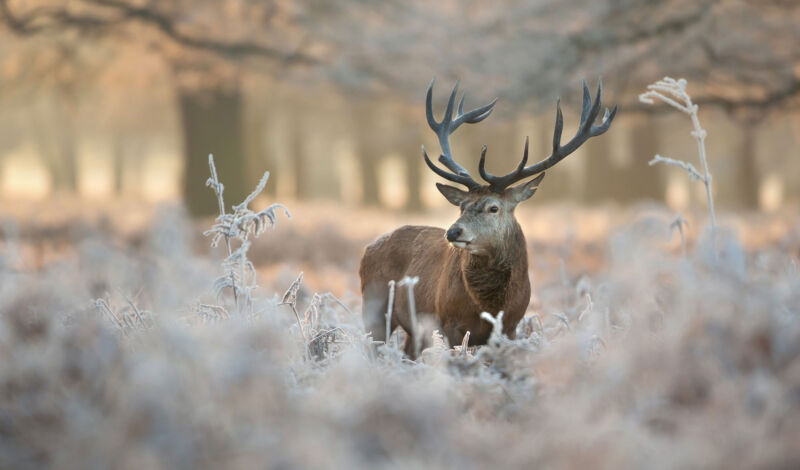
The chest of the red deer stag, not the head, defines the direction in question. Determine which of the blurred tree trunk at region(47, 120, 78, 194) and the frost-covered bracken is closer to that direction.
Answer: the frost-covered bracken

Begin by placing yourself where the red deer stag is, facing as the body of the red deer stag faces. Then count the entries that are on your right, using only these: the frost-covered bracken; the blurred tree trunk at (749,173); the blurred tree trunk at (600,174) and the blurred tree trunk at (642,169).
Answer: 1

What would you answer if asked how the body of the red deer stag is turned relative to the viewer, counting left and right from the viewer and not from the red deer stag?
facing the viewer and to the right of the viewer

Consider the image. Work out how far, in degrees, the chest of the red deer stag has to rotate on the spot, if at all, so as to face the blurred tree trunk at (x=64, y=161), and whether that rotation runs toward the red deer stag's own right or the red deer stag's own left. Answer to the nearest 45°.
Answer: approximately 180°

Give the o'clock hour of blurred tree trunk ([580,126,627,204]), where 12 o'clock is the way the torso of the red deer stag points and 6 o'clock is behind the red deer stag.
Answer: The blurred tree trunk is roughly at 8 o'clock from the red deer stag.

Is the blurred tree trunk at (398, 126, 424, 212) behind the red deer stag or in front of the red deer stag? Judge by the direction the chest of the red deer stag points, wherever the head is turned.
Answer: behind

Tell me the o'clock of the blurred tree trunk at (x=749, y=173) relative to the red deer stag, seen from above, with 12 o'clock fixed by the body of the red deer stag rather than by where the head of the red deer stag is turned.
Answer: The blurred tree trunk is roughly at 8 o'clock from the red deer stag.

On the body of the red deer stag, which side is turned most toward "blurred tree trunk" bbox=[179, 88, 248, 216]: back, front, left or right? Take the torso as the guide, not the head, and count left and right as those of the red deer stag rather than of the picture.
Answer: back

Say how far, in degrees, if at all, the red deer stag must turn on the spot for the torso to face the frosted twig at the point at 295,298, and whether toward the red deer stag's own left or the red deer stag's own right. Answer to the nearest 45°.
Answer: approximately 90° to the red deer stag's own right

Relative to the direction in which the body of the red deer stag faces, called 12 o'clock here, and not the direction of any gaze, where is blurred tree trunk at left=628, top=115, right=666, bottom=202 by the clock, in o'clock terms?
The blurred tree trunk is roughly at 8 o'clock from the red deer stag.

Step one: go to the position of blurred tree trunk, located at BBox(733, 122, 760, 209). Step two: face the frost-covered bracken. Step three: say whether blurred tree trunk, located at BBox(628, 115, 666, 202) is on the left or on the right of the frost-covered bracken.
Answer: right

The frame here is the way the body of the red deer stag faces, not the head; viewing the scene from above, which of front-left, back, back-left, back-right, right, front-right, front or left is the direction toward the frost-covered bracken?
right

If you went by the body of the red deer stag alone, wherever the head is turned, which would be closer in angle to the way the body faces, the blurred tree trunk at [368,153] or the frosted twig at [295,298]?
the frosted twig
